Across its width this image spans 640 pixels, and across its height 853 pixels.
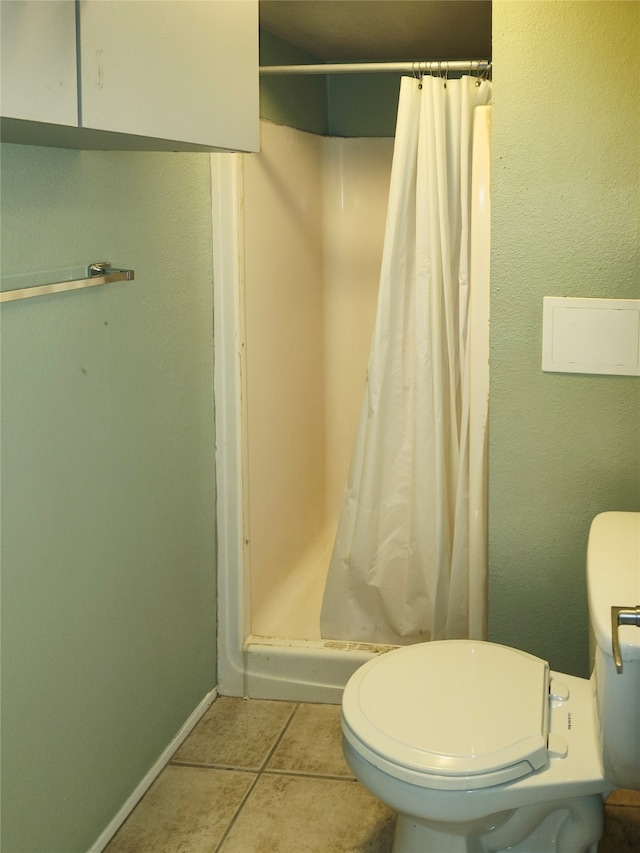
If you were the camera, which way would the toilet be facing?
facing to the left of the viewer

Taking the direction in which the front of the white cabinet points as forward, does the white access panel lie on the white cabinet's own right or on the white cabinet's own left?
on the white cabinet's own left

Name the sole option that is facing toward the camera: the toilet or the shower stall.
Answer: the shower stall

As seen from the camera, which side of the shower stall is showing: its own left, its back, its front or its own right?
front

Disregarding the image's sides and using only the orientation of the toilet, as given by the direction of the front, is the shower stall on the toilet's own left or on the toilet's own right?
on the toilet's own right

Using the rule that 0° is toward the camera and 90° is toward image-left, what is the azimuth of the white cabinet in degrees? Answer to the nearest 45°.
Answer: approximately 315°

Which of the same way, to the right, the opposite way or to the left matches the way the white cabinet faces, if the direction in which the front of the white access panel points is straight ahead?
to the left

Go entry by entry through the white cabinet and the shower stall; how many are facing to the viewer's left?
0

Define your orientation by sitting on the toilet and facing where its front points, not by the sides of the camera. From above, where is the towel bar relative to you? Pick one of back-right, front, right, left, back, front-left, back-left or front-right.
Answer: front

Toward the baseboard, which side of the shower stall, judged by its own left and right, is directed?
front

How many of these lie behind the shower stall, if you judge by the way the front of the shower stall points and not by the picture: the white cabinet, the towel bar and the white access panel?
0

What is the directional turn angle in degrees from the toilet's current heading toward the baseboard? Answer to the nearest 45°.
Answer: approximately 45° to its right
